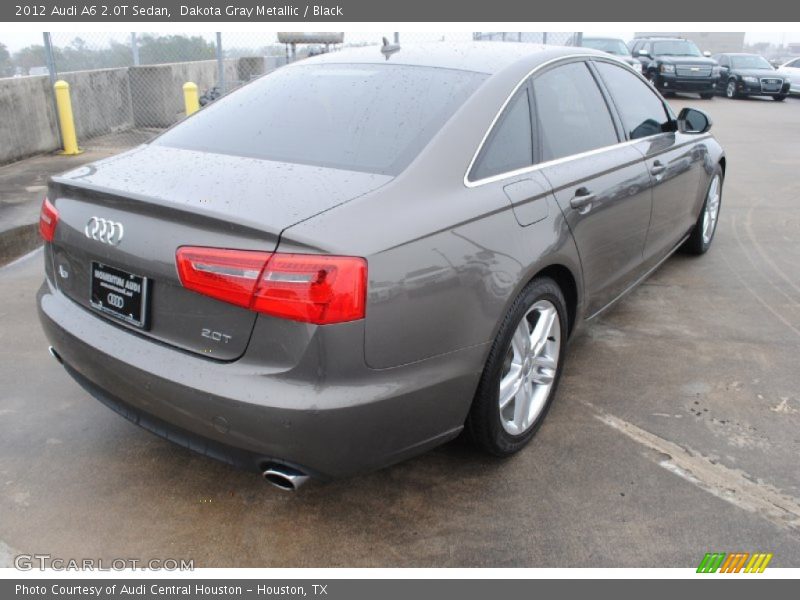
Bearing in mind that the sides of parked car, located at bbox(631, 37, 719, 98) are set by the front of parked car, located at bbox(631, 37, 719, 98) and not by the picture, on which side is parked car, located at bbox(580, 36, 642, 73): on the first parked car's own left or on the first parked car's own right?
on the first parked car's own right

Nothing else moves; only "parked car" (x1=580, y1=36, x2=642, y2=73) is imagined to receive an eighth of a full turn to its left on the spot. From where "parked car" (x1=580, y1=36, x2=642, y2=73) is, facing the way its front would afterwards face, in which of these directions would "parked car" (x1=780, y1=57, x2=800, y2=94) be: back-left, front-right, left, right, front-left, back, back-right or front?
front-left

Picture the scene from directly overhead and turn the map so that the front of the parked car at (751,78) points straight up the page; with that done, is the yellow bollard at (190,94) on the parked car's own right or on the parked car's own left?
on the parked car's own right

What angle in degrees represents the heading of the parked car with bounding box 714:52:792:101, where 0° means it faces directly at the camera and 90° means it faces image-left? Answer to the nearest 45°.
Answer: approximately 315°

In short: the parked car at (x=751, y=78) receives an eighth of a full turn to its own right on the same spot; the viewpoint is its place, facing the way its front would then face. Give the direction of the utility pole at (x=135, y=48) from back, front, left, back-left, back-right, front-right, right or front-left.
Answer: front-right

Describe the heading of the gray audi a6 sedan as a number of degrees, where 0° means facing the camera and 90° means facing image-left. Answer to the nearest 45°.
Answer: approximately 225°

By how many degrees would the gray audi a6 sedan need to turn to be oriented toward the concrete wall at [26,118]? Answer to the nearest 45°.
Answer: approximately 90° to its left

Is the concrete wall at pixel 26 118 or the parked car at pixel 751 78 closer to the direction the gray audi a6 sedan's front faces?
the parked car

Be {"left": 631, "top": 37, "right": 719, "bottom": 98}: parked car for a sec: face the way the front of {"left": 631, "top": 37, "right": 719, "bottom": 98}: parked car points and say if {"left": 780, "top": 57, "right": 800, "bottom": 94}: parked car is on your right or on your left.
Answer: on your left

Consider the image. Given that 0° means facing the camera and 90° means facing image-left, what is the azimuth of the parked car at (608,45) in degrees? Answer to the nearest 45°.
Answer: approximately 315°

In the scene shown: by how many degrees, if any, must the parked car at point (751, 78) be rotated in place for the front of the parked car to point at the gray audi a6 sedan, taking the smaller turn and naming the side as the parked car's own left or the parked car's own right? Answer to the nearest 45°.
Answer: approximately 45° to the parked car's own right

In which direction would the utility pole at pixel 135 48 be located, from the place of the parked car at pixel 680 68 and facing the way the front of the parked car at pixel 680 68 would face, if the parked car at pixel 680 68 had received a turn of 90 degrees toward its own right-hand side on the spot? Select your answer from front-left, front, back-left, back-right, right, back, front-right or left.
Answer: front

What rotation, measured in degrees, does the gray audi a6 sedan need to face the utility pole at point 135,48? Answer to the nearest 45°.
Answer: approximately 45° to its left
